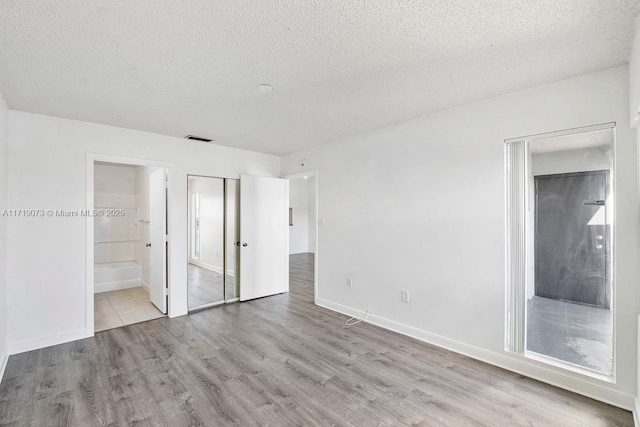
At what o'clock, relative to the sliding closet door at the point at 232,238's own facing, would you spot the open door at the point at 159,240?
The open door is roughly at 4 o'clock from the sliding closet door.

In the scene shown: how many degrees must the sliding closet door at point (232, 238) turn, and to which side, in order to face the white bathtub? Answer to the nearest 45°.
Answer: approximately 180°

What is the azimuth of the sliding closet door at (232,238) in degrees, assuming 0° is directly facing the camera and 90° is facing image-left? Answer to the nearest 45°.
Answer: approximately 315°
